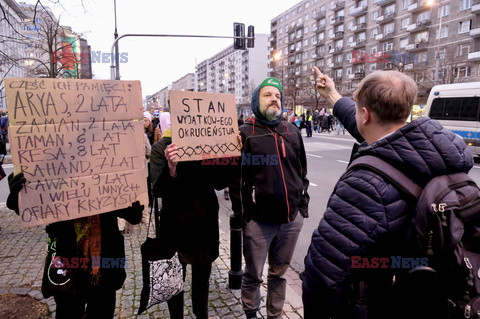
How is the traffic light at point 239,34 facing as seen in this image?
away from the camera

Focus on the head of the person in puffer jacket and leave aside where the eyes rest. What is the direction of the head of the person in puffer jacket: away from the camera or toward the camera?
away from the camera

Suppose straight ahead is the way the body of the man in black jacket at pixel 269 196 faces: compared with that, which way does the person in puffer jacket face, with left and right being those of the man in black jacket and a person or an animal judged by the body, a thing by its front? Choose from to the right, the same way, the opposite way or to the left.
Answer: the opposite way
